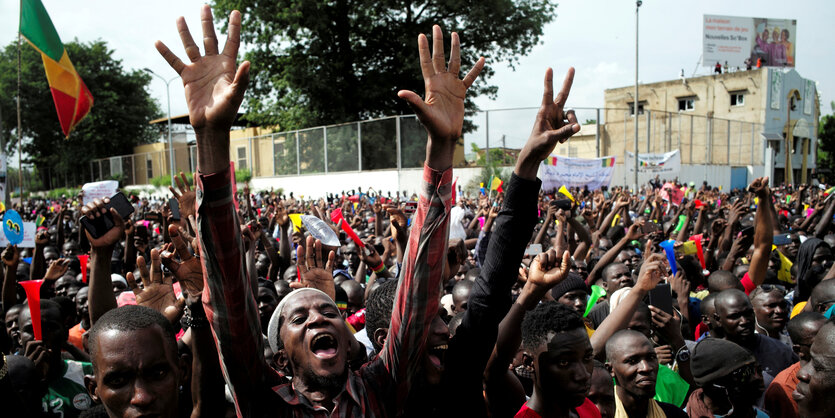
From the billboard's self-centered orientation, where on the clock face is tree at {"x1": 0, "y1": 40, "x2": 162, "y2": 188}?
The tree is roughly at 2 o'clock from the billboard.

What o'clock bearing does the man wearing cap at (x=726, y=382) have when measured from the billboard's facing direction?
The man wearing cap is roughly at 12 o'clock from the billboard.

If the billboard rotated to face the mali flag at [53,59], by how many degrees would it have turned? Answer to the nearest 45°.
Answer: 0° — it already faces it

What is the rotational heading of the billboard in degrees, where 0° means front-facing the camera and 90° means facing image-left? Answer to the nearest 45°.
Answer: approximately 0°
